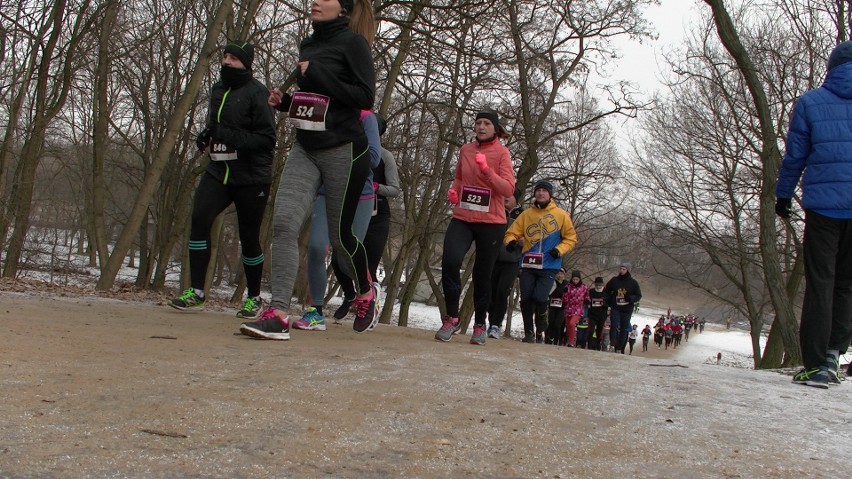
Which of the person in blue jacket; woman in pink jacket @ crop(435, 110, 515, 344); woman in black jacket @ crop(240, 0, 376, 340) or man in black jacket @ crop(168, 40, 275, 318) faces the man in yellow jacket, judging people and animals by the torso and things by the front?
the person in blue jacket

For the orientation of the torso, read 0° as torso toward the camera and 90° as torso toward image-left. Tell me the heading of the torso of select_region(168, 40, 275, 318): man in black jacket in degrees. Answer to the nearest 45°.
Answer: approximately 45°

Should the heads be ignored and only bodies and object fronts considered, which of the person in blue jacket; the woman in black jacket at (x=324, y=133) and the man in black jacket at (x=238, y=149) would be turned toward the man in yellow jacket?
the person in blue jacket

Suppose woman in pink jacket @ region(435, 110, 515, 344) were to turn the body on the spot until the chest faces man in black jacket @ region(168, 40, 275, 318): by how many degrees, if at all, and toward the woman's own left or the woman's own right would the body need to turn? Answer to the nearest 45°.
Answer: approximately 45° to the woman's own right

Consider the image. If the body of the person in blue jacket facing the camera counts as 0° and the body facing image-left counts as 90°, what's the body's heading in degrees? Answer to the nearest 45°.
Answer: approximately 135°

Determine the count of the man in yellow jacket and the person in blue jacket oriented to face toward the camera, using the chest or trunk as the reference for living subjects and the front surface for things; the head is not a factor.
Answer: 1

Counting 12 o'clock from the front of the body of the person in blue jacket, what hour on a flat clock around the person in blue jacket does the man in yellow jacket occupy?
The man in yellow jacket is roughly at 12 o'clock from the person in blue jacket.

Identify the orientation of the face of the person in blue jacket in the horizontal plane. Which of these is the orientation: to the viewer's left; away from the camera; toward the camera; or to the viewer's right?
away from the camera

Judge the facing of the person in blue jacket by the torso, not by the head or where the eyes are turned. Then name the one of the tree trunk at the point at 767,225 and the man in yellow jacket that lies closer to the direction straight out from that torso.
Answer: the man in yellow jacket

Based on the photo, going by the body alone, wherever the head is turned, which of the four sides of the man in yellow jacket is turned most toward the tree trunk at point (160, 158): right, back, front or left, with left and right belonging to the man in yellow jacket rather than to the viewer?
right

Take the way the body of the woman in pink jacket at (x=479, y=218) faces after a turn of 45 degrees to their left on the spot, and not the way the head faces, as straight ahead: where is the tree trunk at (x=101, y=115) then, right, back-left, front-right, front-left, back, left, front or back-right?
back-right
